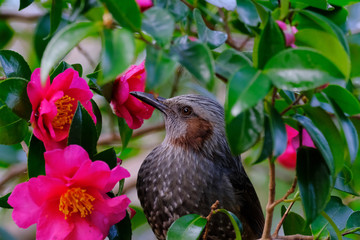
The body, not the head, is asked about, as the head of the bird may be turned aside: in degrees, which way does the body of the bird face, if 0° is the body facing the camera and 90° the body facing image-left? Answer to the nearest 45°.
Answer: approximately 45°
